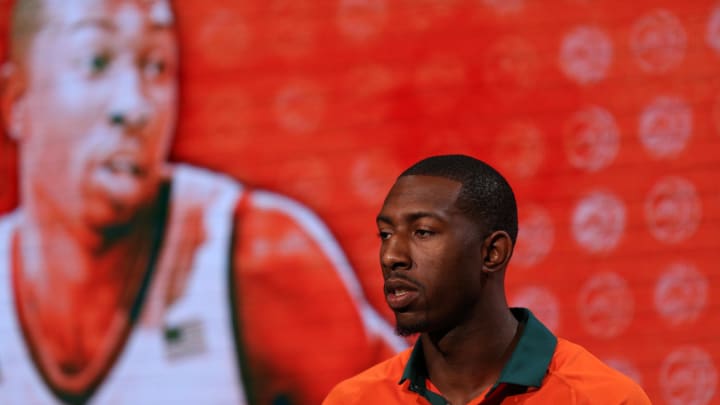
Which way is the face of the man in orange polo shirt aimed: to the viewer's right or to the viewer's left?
to the viewer's left

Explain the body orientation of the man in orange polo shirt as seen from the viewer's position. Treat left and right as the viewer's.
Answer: facing the viewer and to the left of the viewer
